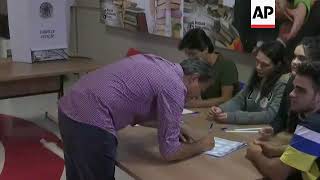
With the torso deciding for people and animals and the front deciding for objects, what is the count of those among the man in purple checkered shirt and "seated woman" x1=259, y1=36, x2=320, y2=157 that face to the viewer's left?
1

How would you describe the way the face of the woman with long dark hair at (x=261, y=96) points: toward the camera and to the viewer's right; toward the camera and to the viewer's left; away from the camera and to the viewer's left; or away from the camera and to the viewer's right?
toward the camera and to the viewer's left

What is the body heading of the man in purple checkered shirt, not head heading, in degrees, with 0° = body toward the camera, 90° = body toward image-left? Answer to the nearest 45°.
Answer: approximately 270°

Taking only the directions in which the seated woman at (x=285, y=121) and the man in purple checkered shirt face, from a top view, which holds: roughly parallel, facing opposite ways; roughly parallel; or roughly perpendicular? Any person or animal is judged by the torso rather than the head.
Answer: roughly parallel, facing opposite ways

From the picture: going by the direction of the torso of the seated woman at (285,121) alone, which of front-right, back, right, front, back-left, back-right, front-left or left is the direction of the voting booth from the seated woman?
front-right

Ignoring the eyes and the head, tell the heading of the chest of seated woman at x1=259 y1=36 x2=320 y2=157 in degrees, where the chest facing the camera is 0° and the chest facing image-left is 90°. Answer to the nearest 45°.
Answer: approximately 90°

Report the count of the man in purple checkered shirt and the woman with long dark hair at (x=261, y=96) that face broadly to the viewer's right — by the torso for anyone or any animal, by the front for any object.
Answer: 1

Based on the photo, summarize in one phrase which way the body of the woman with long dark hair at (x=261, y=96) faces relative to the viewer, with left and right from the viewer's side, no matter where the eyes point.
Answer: facing the viewer and to the left of the viewer

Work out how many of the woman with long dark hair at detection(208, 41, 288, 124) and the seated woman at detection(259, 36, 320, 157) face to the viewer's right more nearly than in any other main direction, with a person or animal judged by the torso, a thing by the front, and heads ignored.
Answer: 0
